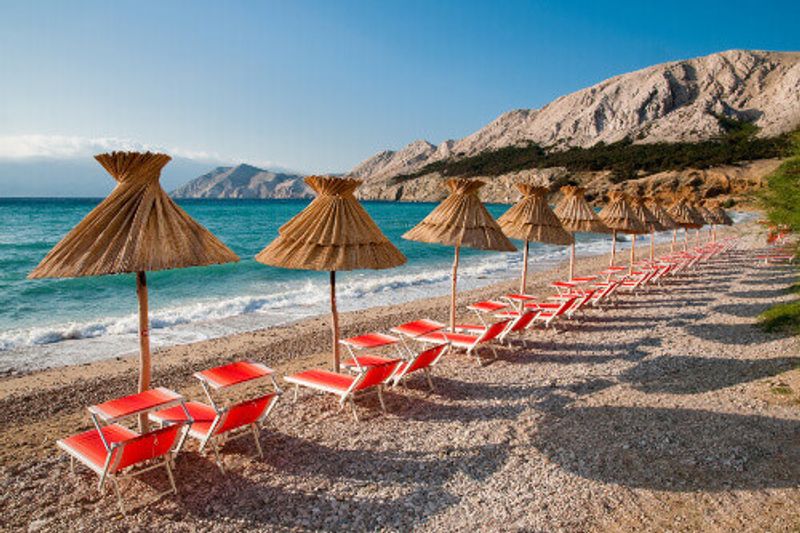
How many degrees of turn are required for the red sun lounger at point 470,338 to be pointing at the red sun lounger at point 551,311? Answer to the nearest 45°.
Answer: approximately 90° to its right

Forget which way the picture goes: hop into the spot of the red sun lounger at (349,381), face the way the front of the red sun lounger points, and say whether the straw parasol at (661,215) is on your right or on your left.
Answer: on your right

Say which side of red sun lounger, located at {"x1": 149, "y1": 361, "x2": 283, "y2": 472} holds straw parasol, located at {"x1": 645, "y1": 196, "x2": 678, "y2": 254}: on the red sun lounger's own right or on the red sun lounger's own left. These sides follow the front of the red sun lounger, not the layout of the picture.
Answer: on the red sun lounger's own right

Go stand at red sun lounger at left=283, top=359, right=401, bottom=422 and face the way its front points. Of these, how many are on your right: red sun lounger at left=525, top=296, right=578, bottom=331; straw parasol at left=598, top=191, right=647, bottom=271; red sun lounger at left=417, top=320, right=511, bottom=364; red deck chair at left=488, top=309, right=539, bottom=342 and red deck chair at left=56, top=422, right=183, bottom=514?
4

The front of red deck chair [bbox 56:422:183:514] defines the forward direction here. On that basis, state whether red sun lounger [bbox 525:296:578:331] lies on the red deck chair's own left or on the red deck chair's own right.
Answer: on the red deck chair's own right

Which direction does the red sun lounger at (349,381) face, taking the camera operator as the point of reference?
facing away from the viewer and to the left of the viewer

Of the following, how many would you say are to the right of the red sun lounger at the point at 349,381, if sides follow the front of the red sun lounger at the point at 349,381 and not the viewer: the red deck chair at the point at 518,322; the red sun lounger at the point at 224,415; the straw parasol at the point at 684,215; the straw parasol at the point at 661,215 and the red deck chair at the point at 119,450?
3

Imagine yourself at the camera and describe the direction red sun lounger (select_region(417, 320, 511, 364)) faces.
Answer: facing away from the viewer and to the left of the viewer

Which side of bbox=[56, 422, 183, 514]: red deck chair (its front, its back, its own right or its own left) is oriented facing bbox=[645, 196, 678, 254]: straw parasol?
right
